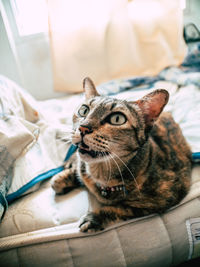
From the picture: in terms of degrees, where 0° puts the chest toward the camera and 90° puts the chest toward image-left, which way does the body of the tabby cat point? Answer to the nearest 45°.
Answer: approximately 45°
